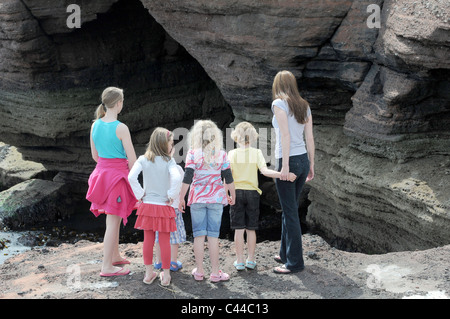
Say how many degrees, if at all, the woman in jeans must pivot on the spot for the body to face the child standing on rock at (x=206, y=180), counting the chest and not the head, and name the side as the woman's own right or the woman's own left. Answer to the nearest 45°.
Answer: approximately 45° to the woman's own left

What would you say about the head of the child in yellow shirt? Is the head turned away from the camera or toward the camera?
away from the camera

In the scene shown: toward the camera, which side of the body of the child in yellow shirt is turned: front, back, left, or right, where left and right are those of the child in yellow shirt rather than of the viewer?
back

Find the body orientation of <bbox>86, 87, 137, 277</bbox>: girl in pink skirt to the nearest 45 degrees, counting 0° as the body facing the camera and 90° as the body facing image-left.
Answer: approximately 225°

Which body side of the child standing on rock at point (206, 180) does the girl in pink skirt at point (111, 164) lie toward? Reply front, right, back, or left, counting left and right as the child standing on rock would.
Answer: left

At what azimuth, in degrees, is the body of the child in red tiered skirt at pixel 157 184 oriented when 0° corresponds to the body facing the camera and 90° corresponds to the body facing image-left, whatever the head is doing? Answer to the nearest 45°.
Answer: approximately 180°

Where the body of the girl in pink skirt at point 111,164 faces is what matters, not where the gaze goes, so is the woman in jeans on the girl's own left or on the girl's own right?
on the girl's own right

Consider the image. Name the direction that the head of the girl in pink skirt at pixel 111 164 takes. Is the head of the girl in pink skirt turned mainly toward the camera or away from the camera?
away from the camera

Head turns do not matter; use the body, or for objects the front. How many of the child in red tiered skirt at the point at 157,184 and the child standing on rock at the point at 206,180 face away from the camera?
2

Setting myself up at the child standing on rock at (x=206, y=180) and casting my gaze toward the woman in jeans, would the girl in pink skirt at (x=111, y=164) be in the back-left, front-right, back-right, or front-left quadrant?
back-left

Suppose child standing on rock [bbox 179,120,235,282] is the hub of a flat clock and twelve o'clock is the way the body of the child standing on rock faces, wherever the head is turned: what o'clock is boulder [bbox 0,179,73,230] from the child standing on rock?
The boulder is roughly at 11 o'clock from the child standing on rock.

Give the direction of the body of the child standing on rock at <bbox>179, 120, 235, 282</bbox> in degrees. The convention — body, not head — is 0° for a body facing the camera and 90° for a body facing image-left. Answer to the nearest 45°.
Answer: approximately 180°
